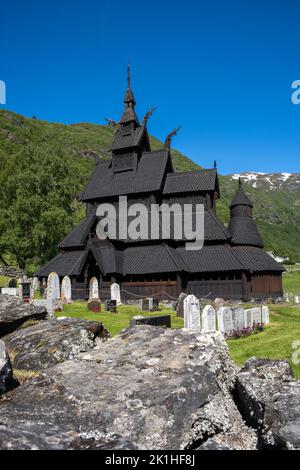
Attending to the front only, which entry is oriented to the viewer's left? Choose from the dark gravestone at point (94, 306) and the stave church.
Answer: the stave church

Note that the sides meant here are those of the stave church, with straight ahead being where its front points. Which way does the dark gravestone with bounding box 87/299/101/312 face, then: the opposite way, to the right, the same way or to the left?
to the left

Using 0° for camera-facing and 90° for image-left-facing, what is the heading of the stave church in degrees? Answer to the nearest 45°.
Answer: approximately 90°

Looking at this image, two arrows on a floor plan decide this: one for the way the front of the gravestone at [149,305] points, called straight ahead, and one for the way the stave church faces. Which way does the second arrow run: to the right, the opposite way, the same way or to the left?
to the right

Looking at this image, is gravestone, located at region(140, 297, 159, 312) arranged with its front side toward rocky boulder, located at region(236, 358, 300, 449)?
yes

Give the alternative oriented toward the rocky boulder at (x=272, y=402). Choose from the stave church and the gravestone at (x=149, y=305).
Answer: the gravestone

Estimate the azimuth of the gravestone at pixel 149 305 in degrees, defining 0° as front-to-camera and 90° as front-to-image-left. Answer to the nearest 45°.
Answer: approximately 0°

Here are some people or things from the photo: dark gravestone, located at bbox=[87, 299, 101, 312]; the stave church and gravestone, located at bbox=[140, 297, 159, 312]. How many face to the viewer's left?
1

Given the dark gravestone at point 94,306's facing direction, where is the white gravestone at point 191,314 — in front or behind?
in front

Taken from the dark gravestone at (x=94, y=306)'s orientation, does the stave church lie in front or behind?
behind

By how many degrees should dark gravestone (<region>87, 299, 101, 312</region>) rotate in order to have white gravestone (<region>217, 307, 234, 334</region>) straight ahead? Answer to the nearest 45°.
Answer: approximately 45° to its left

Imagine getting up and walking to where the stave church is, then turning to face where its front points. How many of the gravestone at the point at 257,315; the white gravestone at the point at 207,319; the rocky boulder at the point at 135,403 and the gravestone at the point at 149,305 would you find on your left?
4

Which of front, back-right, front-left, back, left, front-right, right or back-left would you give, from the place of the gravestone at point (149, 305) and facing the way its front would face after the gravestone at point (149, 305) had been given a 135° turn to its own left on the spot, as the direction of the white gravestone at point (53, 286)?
back-left
